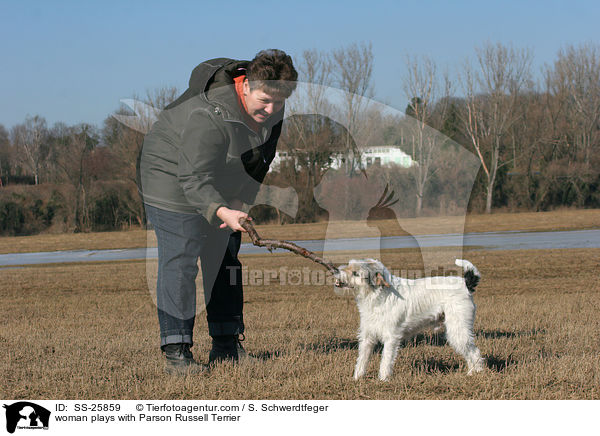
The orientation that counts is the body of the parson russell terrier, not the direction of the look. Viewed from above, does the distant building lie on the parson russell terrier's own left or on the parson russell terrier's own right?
on the parson russell terrier's own right

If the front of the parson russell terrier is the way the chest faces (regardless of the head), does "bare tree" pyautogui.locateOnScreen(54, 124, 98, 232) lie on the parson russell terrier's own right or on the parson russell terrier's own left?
on the parson russell terrier's own right

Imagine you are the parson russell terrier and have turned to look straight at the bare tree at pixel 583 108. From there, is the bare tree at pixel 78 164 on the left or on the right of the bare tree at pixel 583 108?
left

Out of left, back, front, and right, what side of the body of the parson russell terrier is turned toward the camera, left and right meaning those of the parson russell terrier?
left

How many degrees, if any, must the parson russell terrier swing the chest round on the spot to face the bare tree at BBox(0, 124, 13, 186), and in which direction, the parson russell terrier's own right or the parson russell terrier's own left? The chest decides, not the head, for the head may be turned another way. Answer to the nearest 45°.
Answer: approximately 45° to the parson russell terrier's own right

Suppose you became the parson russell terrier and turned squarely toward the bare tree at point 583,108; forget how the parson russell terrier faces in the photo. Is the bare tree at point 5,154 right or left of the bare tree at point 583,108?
left

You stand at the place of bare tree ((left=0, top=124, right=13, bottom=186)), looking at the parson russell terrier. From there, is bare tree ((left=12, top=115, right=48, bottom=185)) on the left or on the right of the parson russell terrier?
left

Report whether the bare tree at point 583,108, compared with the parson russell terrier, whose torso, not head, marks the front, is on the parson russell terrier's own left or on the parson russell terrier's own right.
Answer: on the parson russell terrier's own right

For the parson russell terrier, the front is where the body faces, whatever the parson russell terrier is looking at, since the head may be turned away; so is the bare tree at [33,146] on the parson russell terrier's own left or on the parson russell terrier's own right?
on the parson russell terrier's own right
